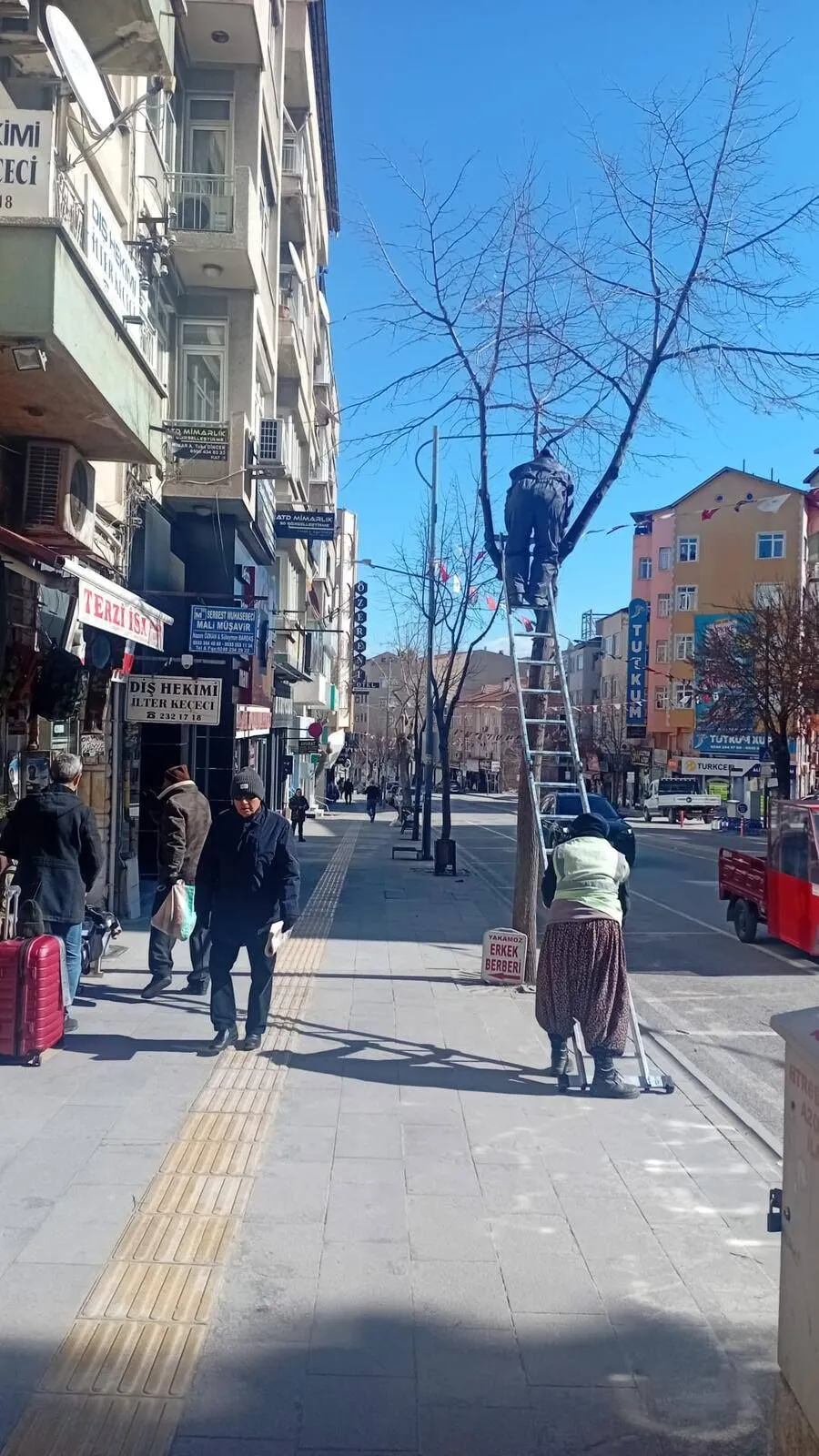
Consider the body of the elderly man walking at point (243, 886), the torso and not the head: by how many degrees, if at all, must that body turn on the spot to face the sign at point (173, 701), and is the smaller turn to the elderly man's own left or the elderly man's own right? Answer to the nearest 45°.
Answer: approximately 180°

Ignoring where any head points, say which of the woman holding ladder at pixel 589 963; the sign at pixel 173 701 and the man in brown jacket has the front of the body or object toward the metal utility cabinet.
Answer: the sign

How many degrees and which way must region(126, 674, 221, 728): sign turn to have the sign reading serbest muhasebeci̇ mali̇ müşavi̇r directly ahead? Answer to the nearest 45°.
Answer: approximately 180°

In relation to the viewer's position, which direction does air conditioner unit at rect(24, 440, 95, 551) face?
facing to the right of the viewer

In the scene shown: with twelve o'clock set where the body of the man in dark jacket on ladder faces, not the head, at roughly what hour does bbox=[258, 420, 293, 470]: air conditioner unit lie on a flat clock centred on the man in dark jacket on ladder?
The air conditioner unit is roughly at 11 o'clock from the man in dark jacket on ladder.

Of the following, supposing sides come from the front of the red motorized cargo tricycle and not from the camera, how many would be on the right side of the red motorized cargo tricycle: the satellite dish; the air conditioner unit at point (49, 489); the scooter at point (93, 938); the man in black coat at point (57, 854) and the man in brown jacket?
5

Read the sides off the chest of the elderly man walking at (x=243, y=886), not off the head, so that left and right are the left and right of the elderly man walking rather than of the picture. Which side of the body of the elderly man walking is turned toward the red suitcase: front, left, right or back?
right

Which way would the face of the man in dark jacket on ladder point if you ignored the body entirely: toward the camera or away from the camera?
away from the camera

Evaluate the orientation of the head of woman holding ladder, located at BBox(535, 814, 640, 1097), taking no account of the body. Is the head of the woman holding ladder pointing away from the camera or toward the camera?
away from the camera

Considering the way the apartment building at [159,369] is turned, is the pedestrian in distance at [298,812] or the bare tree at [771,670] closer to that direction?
the bare tree

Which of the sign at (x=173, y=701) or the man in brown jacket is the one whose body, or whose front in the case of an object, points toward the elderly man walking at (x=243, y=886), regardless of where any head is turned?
the sign

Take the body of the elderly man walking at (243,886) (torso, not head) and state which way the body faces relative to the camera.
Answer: toward the camera

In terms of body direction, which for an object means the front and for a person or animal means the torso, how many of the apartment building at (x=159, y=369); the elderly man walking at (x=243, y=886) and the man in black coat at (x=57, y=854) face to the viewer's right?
1

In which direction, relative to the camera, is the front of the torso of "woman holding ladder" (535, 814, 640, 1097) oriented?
away from the camera
